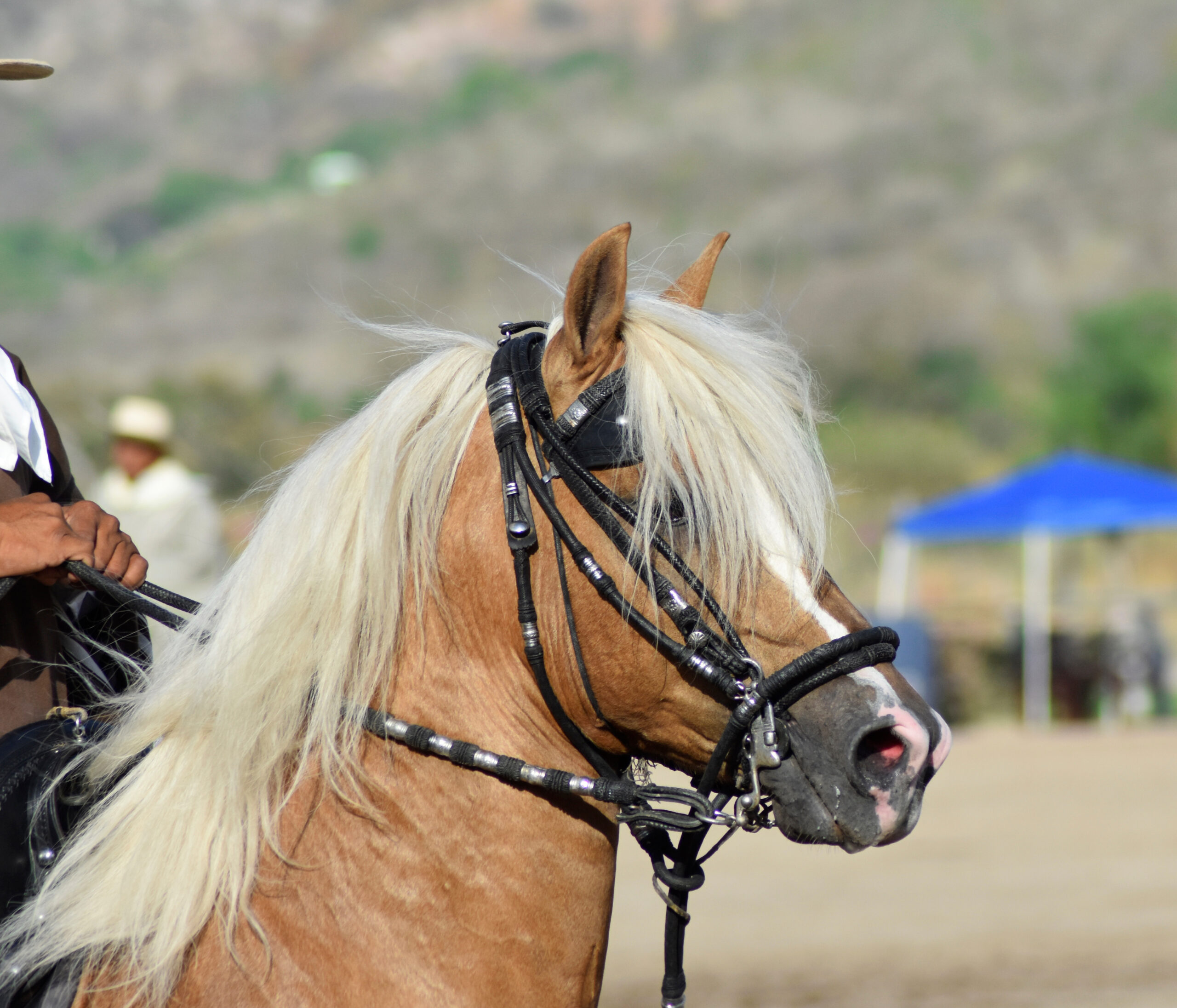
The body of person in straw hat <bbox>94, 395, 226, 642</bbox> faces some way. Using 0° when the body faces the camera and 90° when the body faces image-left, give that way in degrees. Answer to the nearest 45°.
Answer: approximately 45°

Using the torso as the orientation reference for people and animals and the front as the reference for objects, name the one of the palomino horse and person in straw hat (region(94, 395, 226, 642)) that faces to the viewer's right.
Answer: the palomino horse

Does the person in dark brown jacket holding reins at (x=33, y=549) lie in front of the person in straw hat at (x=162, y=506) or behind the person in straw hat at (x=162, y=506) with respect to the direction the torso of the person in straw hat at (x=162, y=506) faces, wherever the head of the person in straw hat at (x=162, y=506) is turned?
in front

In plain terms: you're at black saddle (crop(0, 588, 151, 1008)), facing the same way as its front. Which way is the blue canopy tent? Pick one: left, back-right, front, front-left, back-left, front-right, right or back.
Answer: front-left

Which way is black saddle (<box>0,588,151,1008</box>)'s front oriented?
to the viewer's right

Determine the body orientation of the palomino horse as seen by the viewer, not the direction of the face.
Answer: to the viewer's right

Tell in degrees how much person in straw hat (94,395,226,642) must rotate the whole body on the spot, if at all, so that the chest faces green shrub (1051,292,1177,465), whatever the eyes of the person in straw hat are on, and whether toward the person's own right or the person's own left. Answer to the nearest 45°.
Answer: approximately 180°
